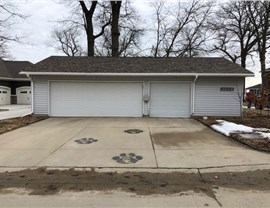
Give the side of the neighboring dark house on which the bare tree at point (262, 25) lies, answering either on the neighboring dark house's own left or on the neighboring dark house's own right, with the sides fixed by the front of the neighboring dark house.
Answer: on the neighboring dark house's own left

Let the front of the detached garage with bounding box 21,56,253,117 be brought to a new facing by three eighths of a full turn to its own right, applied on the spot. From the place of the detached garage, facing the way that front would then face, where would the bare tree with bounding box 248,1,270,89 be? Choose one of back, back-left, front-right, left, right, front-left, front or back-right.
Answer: right

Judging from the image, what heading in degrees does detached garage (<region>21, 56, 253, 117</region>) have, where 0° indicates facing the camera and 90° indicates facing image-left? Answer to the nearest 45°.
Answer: approximately 0°

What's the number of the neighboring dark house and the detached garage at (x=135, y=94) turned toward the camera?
2

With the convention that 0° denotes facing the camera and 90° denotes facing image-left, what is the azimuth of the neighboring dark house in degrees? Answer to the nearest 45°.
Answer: approximately 0°
